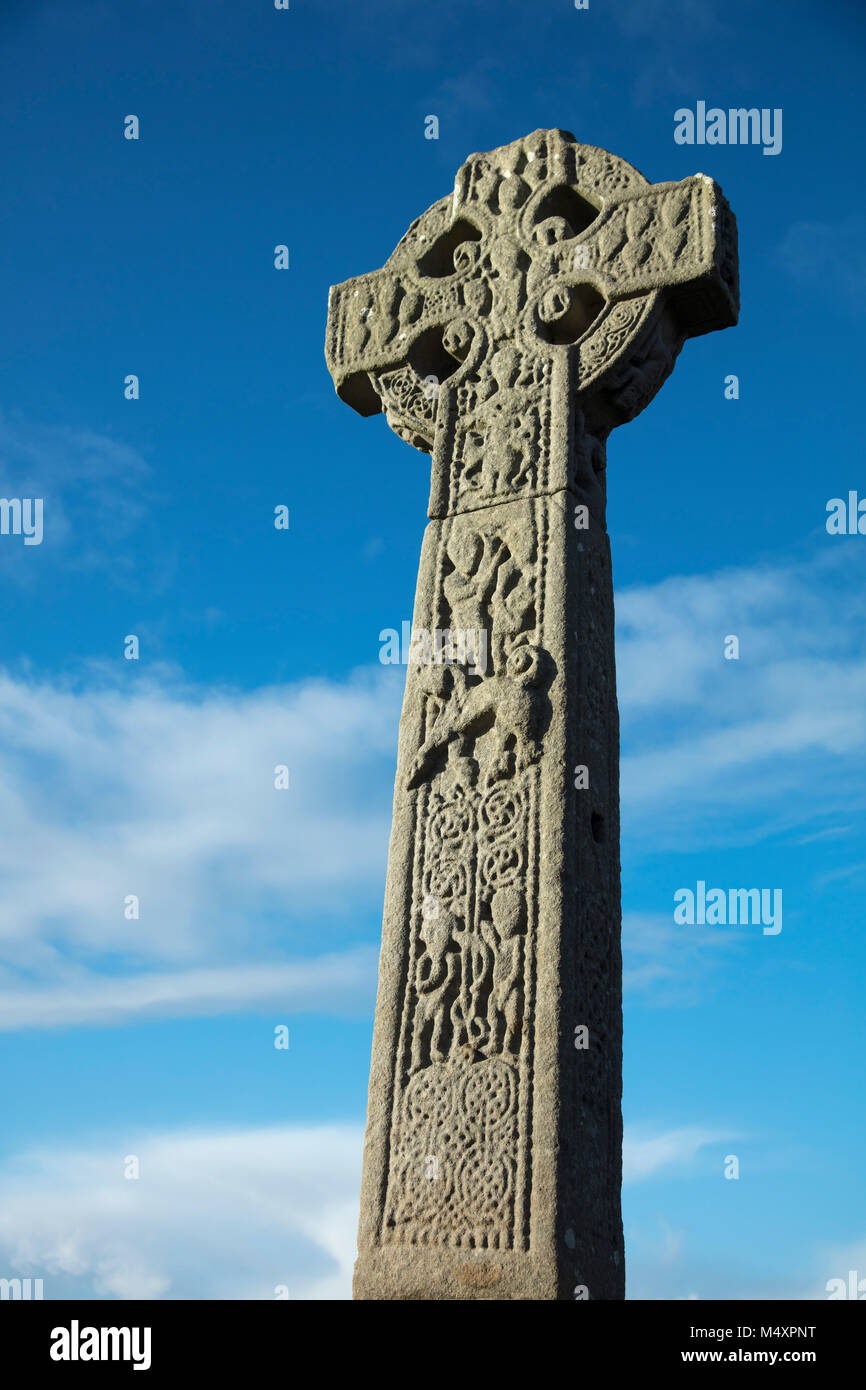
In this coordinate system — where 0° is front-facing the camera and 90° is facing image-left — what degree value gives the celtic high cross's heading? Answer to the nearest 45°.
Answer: approximately 45°
